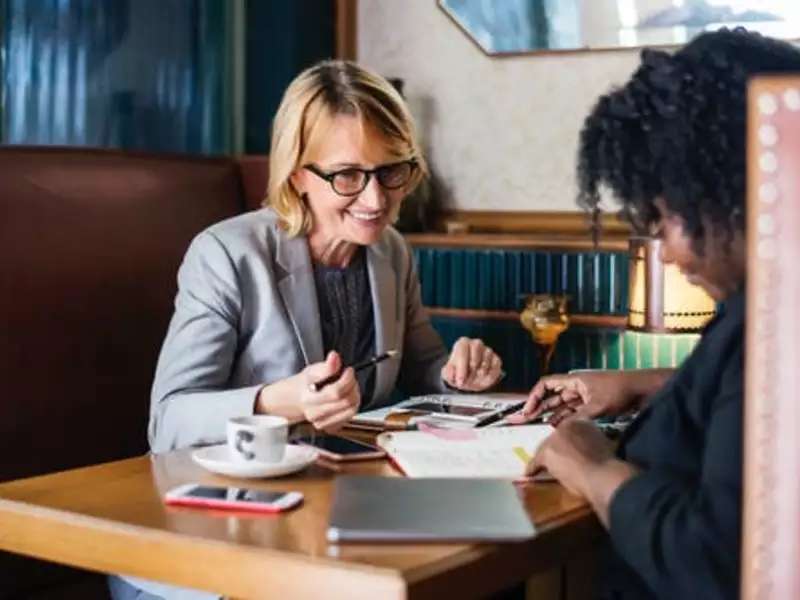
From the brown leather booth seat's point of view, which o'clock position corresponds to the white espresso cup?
The white espresso cup is roughly at 1 o'clock from the brown leather booth seat.

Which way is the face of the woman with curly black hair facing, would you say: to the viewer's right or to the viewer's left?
to the viewer's left

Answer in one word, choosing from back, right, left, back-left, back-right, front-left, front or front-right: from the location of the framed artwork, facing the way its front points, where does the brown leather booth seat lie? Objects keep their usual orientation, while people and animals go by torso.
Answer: front-right

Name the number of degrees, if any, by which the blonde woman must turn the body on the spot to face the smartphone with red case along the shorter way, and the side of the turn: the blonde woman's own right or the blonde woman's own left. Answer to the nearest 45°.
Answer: approximately 45° to the blonde woman's own right

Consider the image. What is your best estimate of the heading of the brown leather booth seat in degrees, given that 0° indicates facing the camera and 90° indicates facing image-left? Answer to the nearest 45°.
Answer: approximately 315°

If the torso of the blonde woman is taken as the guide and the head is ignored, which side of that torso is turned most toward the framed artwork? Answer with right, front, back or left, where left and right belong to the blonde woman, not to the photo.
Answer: left

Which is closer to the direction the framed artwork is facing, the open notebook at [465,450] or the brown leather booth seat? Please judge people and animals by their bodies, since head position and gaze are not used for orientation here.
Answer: the open notebook

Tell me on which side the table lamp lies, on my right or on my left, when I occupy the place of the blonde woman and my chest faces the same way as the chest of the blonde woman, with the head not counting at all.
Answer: on my left

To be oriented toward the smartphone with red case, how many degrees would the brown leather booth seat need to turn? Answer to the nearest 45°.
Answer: approximately 45° to its right

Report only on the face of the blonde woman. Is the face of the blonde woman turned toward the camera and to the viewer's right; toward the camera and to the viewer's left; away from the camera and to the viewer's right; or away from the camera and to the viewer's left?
toward the camera and to the viewer's right

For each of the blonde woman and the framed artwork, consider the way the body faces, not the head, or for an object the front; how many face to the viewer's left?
0
